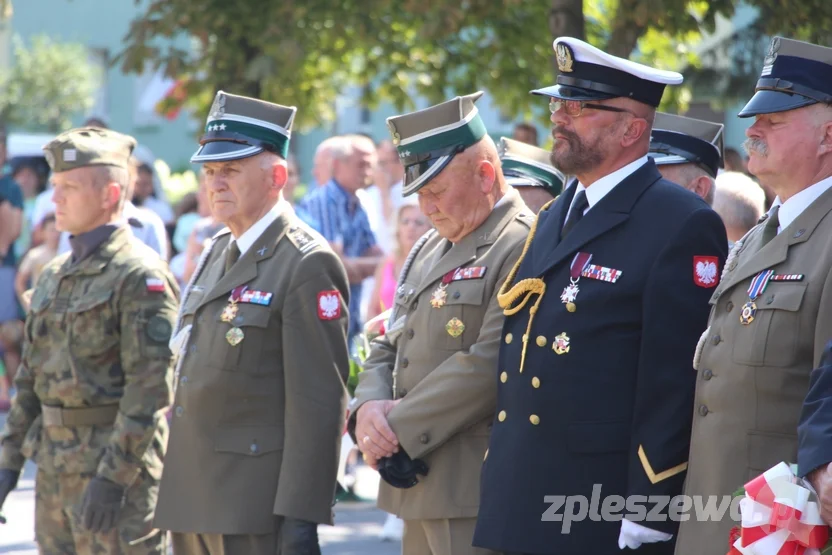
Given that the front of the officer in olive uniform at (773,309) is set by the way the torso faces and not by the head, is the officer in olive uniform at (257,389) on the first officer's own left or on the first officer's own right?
on the first officer's own right

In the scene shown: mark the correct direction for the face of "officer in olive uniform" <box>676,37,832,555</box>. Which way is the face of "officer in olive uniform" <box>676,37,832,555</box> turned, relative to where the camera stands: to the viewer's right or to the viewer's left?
to the viewer's left

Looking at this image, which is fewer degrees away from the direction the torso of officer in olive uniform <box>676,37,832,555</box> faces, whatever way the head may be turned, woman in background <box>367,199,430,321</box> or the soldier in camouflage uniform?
the soldier in camouflage uniform

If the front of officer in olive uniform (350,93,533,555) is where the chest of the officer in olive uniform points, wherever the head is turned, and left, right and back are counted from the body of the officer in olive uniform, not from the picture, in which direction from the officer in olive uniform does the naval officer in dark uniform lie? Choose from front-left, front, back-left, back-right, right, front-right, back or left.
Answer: left

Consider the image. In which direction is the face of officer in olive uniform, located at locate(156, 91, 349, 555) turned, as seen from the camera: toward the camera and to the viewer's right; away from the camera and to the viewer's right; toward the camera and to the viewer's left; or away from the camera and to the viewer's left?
toward the camera and to the viewer's left

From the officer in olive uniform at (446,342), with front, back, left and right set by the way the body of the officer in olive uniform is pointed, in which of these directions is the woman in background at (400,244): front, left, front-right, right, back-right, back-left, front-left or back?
back-right

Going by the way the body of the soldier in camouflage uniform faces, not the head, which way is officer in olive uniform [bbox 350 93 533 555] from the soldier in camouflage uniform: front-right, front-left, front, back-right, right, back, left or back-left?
left

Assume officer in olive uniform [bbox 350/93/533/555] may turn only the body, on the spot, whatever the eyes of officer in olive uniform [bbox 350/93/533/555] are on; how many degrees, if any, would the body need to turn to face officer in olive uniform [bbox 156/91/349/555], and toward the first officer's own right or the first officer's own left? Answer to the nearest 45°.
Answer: approximately 90° to the first officer's own right

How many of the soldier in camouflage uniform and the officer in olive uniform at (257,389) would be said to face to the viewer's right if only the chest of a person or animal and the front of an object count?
0

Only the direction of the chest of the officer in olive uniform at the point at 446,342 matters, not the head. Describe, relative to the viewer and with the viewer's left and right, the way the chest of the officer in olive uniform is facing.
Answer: facing the viewer and to the left of the viewer

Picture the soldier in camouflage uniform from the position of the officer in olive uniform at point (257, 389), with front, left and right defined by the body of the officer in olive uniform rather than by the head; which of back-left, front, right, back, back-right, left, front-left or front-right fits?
right

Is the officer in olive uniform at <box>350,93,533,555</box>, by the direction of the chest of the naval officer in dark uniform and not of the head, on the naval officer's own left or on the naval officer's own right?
on the naval officer's own right
